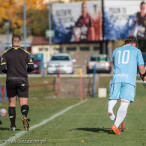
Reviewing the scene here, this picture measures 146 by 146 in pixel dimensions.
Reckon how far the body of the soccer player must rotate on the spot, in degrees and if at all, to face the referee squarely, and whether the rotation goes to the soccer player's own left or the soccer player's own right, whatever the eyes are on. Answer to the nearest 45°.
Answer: approximately 135° to the soccer player's own left

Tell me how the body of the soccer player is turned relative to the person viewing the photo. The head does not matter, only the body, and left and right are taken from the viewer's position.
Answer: facing away from the viewer and to the right of the viewer

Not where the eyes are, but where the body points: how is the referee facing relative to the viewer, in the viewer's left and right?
facing away from the viewer

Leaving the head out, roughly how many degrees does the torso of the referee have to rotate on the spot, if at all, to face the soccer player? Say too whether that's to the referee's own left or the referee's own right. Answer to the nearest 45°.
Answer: approximately 135° to the referee's own right

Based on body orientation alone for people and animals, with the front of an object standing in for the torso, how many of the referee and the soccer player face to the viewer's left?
0
